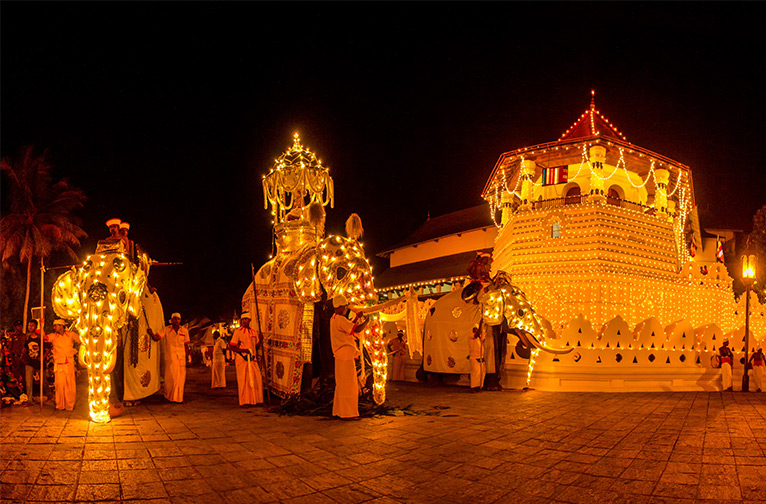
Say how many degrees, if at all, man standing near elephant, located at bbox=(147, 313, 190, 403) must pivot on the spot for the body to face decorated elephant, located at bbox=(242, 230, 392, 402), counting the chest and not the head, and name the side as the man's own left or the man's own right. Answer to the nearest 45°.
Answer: approximately 45° to the man's own left

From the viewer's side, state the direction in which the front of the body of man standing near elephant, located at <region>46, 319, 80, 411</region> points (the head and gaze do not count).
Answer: toward the camera

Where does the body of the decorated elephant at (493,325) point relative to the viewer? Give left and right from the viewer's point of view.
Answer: facing to the right of the viewer

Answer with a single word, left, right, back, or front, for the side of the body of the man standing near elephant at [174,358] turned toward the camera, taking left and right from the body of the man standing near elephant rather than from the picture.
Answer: front

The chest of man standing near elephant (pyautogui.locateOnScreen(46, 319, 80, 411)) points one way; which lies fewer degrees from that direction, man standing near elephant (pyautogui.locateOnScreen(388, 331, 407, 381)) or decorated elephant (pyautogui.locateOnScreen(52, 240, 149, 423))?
the decorated elephant

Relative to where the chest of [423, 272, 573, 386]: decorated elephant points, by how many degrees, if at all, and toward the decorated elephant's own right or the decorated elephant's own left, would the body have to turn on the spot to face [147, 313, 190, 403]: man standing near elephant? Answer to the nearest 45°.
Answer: approximately 135° to the decorated elephant's own right

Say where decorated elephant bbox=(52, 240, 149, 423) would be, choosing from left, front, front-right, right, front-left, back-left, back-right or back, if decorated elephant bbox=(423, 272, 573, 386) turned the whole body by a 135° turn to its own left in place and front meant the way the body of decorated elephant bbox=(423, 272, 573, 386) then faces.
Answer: left

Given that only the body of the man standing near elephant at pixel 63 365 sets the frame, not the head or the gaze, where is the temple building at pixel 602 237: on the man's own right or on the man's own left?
on the man's own left

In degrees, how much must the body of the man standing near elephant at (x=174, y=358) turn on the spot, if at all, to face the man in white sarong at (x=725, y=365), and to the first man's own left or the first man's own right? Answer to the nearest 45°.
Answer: approximately 90° to the first man's own left

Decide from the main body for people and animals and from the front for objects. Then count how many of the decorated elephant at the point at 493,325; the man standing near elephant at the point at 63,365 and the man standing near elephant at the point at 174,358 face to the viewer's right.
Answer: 1
